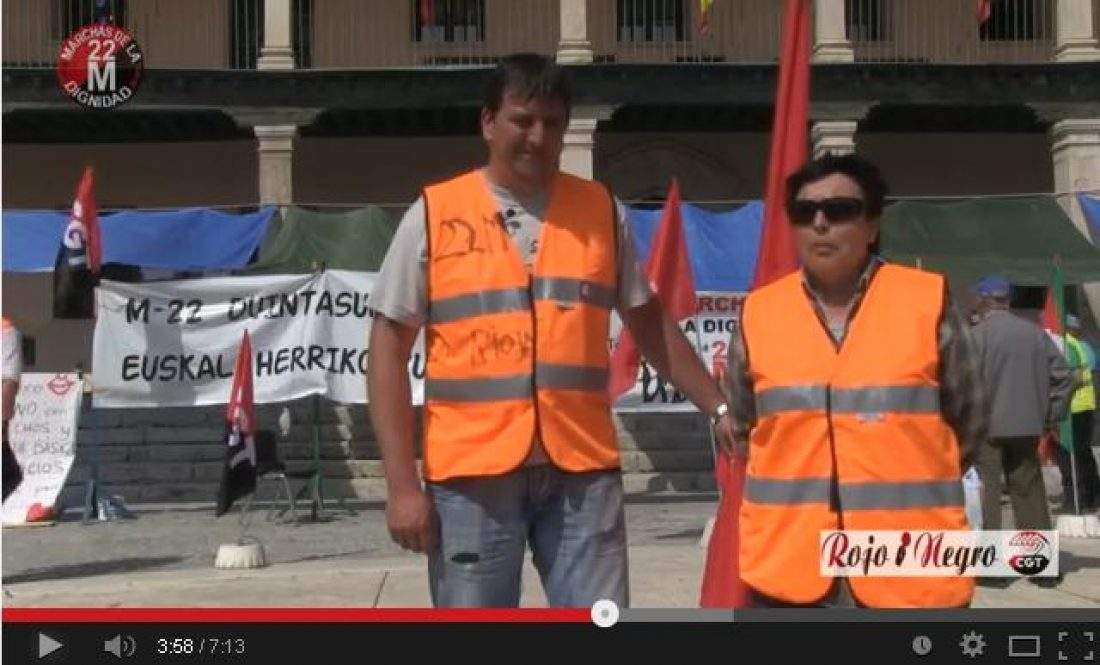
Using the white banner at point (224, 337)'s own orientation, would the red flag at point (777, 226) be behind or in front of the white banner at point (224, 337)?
in front

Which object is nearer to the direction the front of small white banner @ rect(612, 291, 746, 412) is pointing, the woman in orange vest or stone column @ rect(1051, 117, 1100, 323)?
the woman in orange vest

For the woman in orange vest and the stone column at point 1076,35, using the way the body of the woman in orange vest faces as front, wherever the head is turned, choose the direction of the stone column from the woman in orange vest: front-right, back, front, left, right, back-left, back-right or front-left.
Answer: back

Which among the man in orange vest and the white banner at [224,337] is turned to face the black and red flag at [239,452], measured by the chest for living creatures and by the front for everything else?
the white banner

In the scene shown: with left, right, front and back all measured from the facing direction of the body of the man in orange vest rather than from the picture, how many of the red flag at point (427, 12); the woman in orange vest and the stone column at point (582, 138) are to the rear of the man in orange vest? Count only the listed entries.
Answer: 2

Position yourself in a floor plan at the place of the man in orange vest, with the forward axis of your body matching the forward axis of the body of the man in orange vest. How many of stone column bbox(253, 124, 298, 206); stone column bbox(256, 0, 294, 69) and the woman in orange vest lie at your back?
2

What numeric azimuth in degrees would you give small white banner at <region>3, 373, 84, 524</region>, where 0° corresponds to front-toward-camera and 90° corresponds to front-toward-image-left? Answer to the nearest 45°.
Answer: approximately 0°

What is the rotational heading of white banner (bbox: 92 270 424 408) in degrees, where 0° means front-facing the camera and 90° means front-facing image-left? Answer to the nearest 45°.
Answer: approximately 0°
